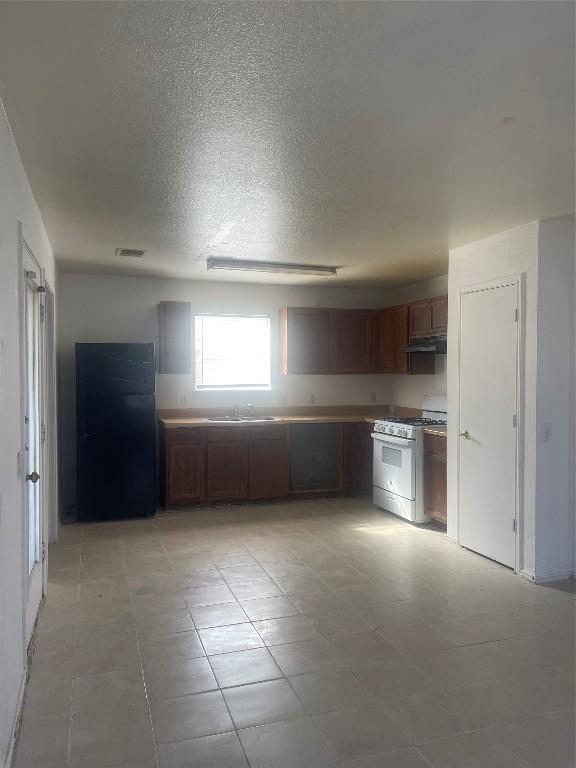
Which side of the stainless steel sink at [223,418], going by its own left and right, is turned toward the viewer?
front

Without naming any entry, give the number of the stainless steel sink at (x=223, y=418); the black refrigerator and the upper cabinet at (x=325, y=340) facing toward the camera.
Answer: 3

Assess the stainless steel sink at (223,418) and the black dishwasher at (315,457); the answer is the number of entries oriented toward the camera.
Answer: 2

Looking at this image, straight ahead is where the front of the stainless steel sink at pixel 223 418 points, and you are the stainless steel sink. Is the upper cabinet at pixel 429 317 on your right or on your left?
on your left

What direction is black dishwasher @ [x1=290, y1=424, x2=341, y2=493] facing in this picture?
toward the camera

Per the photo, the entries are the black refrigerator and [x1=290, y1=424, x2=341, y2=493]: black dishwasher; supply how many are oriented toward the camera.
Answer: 2

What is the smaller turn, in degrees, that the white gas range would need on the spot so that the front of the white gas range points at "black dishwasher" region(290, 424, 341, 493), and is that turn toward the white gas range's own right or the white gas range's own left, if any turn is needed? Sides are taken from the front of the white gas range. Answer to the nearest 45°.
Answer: approximately 90° to the white gas range's own right

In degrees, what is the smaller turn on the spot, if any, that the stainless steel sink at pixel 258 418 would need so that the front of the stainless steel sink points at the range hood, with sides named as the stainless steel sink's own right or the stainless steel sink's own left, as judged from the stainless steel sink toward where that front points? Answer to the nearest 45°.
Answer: approximately 45° to the stainless steel sink's own left

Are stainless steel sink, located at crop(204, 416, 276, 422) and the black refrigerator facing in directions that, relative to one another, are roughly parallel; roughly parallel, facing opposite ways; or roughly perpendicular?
roughly parallel

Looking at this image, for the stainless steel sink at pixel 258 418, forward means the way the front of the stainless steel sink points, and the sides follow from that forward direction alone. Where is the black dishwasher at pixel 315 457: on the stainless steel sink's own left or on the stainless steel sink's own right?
on the stainless steel sink's own left

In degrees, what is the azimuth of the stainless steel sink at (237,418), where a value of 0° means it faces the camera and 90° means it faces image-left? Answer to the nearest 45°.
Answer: approximately 0°
